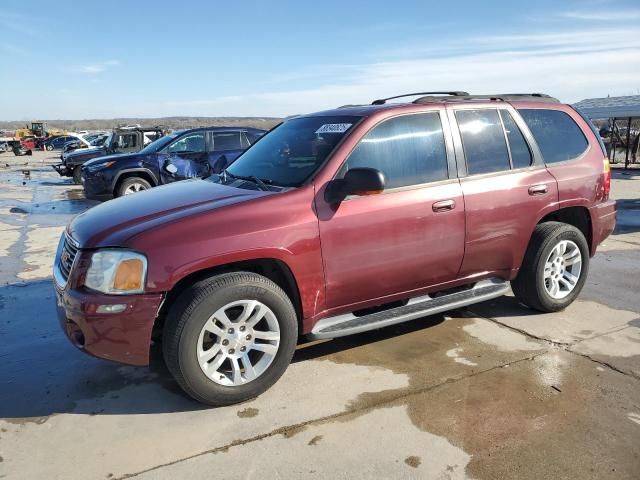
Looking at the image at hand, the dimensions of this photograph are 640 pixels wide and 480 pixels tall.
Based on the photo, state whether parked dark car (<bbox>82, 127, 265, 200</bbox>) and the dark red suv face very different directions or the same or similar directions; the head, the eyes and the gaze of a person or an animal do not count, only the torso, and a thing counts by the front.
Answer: same or similar directions

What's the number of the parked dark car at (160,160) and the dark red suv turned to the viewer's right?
0

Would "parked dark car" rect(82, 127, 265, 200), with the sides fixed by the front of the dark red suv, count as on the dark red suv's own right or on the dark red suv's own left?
on the dark red suv's own right

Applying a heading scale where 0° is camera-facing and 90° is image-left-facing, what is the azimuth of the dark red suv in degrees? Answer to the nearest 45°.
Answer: approximately 45°

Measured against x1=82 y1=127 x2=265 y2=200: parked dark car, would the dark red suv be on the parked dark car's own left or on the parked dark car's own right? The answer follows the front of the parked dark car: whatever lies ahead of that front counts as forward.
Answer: on the parked dark car's own left
